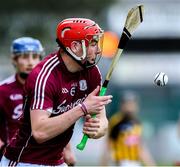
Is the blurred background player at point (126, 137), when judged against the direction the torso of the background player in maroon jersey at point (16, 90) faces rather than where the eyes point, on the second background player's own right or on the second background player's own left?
on the second background player's own left

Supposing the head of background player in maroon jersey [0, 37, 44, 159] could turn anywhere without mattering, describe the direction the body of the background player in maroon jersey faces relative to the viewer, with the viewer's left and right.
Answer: facing the viewer and to the right of the viewer

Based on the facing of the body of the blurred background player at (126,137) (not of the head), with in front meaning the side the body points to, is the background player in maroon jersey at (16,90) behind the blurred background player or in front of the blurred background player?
in front
